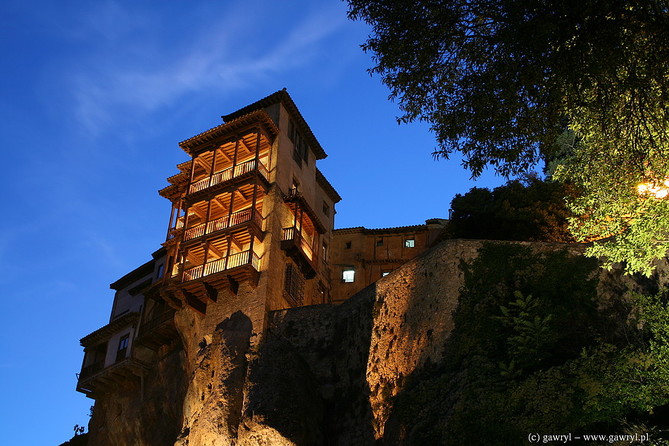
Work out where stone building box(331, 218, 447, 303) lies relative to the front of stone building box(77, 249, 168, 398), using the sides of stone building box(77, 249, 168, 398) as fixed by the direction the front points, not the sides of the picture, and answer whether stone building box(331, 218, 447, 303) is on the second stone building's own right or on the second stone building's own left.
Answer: on the second stone building's own left

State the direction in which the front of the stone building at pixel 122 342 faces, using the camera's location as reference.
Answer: facing the viewer and to the left of the viewer
